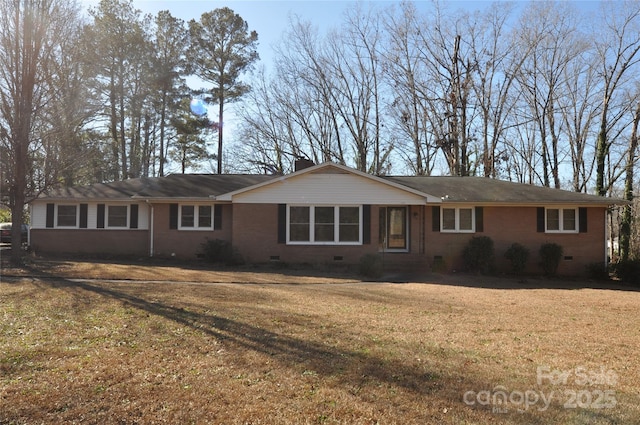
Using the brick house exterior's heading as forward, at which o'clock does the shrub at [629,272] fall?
The shrub is roughly at 9 o'clock from the brick house exterior.

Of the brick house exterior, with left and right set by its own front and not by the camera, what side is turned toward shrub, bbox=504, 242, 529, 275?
left

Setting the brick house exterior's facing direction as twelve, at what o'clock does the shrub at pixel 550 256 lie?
The shrub is roughly at 9 o'clock from the brick house exterior.

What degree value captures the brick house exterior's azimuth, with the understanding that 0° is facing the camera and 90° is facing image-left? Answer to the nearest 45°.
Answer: approximately 0°

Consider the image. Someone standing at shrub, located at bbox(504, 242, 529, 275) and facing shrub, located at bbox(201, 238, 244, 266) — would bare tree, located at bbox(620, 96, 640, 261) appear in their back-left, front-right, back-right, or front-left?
back-right

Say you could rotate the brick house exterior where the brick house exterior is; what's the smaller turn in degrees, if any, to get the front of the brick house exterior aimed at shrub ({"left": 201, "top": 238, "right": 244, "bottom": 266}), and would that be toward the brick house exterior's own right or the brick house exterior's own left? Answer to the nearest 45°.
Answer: approximately 90° to the brick house exterior's own right

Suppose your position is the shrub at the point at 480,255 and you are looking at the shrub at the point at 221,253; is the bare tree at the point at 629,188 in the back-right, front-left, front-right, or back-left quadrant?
back-right
